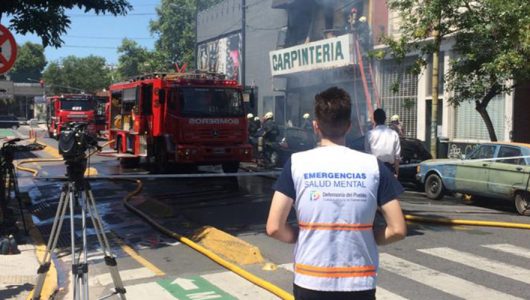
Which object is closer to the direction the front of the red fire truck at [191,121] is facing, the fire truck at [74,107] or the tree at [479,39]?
the tree

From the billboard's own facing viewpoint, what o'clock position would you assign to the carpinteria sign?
The carpinteria sign is roughly at 10 o'clock from the billboard.

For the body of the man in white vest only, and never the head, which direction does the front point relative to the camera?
away from the camera

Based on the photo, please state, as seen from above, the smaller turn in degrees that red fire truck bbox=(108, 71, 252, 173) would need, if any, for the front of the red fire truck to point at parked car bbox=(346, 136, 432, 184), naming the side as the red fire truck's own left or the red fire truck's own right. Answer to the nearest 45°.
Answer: approximately 45° to the red fire truck's own left

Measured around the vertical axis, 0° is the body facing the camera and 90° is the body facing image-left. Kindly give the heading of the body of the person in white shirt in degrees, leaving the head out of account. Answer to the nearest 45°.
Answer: approximately 180°

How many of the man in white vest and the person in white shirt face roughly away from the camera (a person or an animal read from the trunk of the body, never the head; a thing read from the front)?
2

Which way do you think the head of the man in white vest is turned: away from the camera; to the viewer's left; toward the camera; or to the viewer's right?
away from the camera

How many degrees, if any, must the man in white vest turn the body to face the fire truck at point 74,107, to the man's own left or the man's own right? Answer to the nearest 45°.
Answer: approximately 45° to the man's own left

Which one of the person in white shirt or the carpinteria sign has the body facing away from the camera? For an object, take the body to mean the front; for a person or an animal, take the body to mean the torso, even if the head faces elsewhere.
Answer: the person in white shirt

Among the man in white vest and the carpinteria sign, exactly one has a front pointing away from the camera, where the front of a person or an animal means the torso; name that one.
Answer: the man in white vest

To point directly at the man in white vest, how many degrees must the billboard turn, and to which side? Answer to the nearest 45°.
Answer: approximately 45° to its left

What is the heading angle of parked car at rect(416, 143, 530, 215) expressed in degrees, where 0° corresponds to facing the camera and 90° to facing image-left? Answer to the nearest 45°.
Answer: approximately 135°

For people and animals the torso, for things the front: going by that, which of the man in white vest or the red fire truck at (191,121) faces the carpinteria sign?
the man in white vest

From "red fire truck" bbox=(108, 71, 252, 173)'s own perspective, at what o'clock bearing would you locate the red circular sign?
The red circular sign is roughly at 2 o'clock from the red fire truck.
